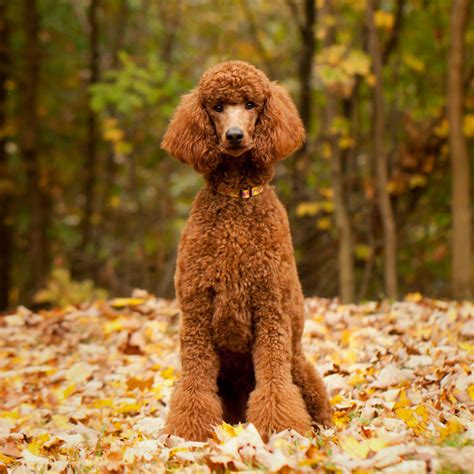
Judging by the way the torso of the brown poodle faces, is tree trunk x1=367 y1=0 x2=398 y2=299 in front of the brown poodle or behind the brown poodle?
behind

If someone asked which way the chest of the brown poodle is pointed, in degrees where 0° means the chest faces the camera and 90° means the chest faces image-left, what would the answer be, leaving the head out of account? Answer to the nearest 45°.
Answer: approximately 0°

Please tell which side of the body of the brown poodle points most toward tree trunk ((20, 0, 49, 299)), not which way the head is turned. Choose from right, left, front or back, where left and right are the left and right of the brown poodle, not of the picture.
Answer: back

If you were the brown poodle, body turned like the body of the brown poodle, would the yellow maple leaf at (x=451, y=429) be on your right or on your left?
on your left

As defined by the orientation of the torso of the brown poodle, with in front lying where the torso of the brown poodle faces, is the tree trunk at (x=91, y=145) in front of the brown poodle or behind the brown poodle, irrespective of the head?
behind

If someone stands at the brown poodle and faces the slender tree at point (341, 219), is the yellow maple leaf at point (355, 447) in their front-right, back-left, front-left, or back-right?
back-right

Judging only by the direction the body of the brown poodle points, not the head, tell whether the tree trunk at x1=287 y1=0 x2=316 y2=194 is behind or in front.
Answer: behind

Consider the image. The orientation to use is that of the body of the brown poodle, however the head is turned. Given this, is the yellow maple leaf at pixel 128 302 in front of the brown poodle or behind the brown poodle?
behind
